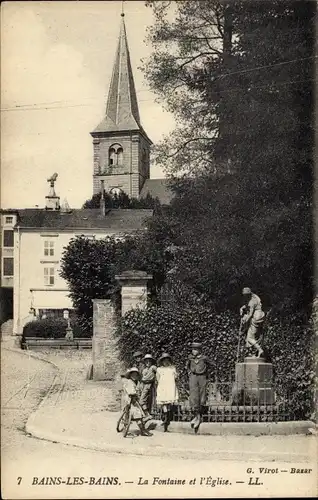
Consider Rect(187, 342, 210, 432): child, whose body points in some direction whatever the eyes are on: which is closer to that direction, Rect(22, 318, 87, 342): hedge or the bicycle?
the bicycle

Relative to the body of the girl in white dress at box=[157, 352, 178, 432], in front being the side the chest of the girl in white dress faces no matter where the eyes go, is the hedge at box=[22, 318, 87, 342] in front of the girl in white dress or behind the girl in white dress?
behind

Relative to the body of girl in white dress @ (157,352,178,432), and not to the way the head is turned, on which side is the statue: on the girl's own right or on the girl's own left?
on the girl's own left

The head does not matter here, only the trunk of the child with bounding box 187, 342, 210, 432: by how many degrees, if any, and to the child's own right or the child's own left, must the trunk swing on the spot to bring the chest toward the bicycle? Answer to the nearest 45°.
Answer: approximately 90° to the child's own right

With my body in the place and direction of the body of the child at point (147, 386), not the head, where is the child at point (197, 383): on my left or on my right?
on my left
